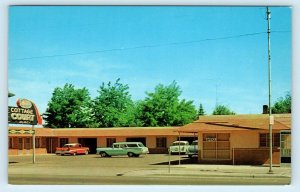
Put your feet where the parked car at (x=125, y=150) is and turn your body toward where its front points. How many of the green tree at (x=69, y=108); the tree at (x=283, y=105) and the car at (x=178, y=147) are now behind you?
2

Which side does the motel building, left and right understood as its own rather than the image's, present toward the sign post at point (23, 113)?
right

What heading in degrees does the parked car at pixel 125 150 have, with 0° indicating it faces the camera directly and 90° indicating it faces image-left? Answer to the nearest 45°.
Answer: approximately 90°

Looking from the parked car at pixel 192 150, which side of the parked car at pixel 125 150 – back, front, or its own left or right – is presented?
back

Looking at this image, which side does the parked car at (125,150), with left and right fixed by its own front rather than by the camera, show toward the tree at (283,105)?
back

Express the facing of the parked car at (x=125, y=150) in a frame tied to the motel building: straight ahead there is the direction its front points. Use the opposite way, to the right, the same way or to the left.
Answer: to the right

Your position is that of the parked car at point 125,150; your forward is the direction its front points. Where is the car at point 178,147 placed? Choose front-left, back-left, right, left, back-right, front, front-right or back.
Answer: back

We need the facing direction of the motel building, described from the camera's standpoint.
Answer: facing the viewer

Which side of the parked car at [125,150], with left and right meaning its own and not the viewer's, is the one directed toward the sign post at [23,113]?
front
